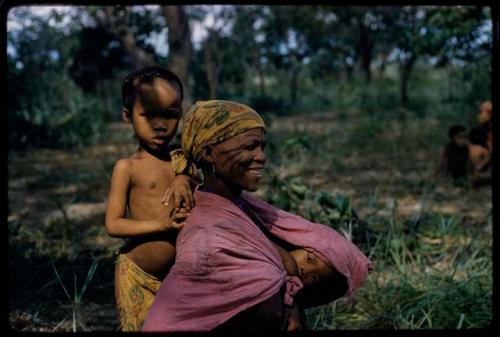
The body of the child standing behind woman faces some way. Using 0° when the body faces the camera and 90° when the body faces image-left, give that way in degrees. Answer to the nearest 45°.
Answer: approximately 315°
